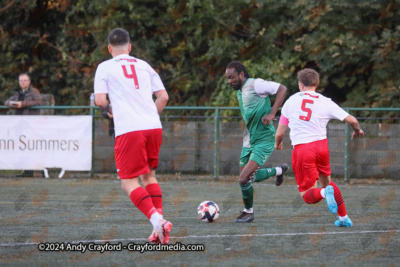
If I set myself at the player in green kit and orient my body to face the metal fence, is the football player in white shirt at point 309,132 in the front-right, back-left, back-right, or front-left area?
back-right

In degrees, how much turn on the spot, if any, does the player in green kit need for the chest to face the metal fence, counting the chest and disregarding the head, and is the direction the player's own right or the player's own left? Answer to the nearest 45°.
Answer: approximately 135° to the player's own right

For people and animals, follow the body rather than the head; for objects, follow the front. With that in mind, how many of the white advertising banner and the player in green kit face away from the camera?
0

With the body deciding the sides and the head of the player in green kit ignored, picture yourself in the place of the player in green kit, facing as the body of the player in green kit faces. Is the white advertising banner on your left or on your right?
on your right

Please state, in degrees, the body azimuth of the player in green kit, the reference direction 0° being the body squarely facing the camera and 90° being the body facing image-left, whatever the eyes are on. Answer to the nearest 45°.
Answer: approximately 45°

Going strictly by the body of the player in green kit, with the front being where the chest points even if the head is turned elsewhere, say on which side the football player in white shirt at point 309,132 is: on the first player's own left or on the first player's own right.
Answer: on the first player's own left

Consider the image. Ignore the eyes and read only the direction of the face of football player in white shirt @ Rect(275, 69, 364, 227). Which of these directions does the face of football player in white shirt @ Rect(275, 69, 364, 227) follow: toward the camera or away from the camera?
away from the camera

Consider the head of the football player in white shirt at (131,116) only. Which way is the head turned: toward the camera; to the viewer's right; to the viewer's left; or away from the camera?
away from the camera

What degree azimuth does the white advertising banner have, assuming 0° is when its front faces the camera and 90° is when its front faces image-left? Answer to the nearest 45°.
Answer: approximately 0°

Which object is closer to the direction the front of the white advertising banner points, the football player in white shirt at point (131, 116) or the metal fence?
the football player in white shirt

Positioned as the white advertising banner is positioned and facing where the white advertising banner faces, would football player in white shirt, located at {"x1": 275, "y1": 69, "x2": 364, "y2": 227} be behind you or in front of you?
in front
